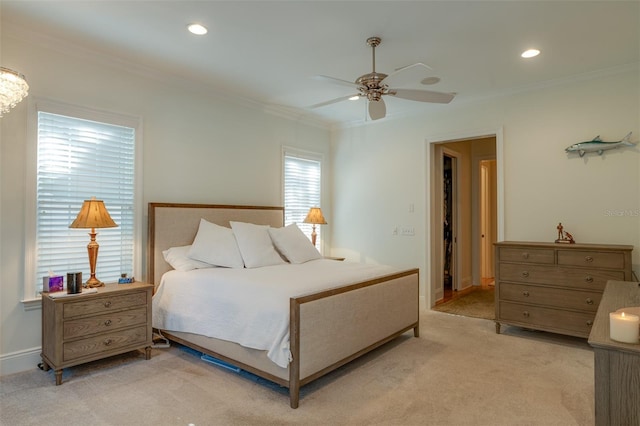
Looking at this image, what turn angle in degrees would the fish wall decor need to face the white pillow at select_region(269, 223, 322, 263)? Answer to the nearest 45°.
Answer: approximately 45° to its left

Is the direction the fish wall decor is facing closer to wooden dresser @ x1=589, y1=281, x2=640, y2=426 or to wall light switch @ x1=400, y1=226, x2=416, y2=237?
the wall light switch

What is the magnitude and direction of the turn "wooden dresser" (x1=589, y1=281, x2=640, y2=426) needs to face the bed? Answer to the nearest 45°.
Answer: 0° — it already faces it

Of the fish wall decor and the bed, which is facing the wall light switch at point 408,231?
the fish wall decor

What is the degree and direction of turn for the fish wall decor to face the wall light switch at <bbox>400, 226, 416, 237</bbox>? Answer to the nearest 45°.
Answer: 0° — it already faces it

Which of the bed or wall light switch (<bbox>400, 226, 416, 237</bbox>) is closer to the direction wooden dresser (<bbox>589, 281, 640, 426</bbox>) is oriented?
the bed

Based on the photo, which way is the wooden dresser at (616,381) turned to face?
to the viewer's left

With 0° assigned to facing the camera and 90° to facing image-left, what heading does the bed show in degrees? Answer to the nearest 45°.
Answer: approximately 315°

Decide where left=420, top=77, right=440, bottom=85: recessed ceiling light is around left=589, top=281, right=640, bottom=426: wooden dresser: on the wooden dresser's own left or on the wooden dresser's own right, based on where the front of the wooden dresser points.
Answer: on the wooden dresser's own right

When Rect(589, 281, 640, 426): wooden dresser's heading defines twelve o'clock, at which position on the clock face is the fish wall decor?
The fish wall decor is roughly at 3 o'clock from the wooden dresser.

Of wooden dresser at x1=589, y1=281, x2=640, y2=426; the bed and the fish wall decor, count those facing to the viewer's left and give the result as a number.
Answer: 2

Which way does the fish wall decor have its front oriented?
to the viewer's left

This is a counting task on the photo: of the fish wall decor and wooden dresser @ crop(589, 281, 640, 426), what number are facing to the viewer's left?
2
